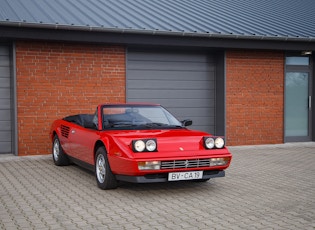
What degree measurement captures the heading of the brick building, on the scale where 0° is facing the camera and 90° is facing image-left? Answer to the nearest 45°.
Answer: approximately 0°

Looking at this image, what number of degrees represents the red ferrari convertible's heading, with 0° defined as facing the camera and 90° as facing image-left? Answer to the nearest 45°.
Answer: approximately 315°

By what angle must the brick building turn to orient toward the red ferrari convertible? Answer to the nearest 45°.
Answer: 0° — it already faces it

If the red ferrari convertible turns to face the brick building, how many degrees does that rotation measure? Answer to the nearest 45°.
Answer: approximately 135° to its left
